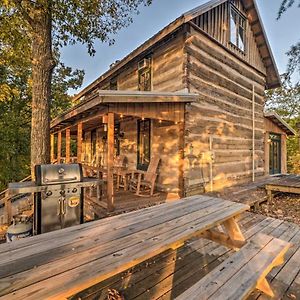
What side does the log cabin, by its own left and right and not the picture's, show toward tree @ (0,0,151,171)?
front

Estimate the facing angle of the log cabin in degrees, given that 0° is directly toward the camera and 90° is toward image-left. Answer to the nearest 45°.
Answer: approximately 45°

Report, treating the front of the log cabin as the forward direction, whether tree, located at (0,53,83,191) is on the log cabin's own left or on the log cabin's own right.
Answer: on the log cabin's own right

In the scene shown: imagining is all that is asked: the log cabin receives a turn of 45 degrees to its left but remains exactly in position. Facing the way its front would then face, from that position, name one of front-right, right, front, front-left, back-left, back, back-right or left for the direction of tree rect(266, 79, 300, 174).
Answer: back-left

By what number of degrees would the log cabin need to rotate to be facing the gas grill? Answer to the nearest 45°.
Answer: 0° — it already faces it

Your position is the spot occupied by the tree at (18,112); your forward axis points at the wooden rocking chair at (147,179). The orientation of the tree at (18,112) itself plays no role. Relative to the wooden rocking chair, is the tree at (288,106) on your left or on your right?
left

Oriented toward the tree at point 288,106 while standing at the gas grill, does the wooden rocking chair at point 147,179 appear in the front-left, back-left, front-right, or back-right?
front-left
